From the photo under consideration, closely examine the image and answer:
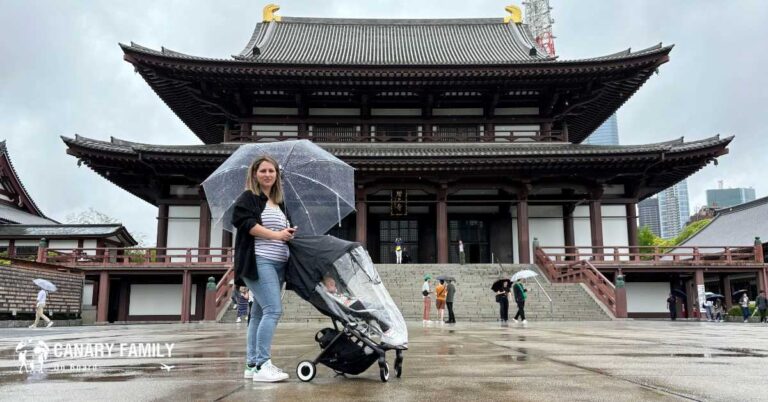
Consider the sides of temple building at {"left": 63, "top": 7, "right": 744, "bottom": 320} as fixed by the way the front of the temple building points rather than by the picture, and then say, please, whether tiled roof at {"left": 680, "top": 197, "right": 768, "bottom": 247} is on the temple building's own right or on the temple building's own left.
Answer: on the temple building's own left

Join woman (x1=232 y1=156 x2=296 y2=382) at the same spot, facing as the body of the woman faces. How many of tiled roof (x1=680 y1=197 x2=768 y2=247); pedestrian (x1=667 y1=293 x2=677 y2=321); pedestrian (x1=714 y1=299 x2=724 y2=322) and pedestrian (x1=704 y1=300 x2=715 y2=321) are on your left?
4

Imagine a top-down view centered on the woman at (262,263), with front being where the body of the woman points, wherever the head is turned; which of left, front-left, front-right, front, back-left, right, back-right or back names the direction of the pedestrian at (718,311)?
left

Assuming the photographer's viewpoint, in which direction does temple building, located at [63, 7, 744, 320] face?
facing the viewer

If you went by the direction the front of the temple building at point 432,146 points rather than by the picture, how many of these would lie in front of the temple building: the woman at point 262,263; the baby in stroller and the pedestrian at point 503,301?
3

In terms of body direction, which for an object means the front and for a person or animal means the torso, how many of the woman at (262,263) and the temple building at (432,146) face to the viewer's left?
0

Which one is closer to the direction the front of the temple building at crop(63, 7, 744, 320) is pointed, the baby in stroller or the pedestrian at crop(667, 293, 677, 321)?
the baby in stroller

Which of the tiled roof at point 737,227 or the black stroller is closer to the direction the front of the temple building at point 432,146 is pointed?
the black stroller

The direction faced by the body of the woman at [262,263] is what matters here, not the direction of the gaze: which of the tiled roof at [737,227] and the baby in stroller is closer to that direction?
the baby in stroller

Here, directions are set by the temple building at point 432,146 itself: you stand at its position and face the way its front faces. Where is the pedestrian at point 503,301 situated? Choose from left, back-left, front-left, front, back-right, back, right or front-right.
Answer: front

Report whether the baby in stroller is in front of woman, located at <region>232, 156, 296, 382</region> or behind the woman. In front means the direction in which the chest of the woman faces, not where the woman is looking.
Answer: in front

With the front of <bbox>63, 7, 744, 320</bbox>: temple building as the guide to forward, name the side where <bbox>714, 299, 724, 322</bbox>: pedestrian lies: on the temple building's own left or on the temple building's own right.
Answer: on the temple building's own left

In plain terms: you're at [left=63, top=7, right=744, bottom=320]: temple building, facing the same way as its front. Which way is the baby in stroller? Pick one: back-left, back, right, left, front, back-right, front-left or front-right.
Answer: front

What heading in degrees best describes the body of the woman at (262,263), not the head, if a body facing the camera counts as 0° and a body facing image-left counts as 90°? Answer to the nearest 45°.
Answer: approximately 315°

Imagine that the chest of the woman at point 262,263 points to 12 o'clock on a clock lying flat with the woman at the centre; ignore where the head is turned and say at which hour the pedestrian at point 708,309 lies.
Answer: The pedestrian is roughly at 9 o'clock from the woman.

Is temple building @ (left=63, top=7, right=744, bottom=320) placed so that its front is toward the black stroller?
yes

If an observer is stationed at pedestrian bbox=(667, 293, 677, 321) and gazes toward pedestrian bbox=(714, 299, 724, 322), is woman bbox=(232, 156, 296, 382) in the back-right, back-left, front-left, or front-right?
back-right
